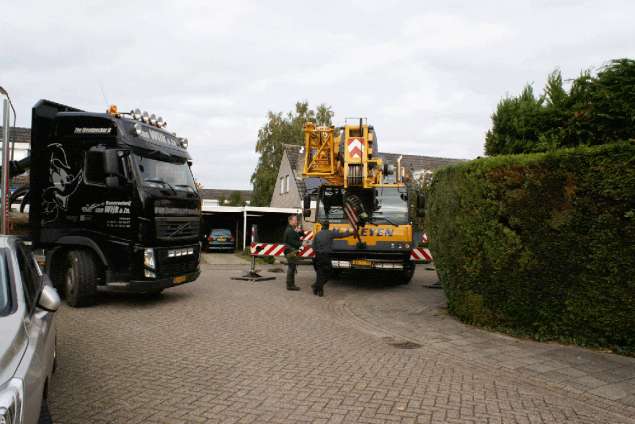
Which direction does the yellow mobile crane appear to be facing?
toward the camera

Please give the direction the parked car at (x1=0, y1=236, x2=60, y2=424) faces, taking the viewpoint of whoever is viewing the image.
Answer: facing the viewer and to the left of the viewer

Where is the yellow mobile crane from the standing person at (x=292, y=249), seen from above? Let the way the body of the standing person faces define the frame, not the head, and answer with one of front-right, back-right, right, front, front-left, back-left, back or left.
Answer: front

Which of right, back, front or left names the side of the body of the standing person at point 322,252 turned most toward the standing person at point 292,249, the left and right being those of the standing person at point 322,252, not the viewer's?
left

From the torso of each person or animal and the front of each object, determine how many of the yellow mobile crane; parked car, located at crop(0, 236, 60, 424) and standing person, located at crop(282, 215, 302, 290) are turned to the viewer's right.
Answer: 1

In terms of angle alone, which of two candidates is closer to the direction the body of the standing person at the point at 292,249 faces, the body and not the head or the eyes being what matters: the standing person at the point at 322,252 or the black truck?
the standing person

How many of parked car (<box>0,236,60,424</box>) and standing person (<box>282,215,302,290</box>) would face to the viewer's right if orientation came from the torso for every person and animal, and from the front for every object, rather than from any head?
1

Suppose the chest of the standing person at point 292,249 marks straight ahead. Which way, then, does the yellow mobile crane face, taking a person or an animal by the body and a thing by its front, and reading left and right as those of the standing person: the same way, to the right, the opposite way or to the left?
to the right

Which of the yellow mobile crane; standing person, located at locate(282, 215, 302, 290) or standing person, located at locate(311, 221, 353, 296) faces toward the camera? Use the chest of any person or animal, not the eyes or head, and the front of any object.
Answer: the yellow mobile crane

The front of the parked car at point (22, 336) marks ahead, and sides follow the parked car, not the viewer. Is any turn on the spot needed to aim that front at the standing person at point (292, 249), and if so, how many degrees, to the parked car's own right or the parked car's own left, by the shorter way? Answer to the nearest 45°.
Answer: approximately 180°

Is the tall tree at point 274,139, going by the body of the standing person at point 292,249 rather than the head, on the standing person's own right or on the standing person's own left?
on the standing person's own left

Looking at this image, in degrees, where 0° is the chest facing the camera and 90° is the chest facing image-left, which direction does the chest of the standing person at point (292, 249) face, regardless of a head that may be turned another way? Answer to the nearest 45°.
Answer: approximately 270°

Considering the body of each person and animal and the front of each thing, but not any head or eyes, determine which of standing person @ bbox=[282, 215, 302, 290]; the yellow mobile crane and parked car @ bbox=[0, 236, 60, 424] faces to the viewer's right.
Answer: the standing person

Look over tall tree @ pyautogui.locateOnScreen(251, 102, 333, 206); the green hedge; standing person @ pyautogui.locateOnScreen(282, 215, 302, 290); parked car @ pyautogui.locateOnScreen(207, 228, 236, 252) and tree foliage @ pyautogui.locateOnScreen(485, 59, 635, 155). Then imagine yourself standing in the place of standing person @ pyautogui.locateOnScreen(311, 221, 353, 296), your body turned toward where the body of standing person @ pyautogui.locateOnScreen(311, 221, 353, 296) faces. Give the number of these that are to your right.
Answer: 2
